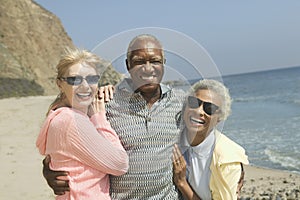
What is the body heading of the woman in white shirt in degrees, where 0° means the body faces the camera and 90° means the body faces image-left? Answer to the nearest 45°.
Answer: approximately 45°

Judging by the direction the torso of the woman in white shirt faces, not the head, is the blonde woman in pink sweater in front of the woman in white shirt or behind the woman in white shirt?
in front
